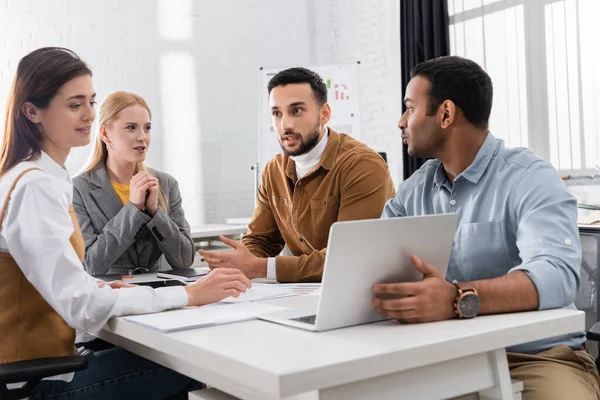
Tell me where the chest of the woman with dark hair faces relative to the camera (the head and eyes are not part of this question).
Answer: to the viewer's right

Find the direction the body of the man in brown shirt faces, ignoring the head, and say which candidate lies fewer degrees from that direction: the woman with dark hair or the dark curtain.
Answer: the woman with dark hair

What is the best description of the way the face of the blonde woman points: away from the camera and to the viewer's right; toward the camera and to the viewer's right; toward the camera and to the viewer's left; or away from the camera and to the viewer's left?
toward the camera and to the viewer's right

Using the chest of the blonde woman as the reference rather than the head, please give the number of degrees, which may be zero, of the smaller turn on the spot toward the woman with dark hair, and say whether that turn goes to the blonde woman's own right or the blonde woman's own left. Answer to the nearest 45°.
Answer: approximately 45° to the blonde woman's own right

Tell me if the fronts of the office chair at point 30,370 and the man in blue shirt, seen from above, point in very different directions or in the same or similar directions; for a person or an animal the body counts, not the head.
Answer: very different directions

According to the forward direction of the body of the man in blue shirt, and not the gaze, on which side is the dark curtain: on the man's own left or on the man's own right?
on the man's own right

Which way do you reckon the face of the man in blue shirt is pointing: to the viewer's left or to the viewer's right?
to the viewer's left

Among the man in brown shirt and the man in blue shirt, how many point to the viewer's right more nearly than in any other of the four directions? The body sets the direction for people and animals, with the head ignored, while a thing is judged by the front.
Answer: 0

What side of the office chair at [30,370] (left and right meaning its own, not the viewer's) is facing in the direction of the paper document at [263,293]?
front

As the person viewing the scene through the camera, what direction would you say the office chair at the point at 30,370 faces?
facing to the right of the viewer

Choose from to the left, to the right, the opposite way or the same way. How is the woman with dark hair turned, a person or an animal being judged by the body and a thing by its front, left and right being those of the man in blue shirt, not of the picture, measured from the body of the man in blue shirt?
the opposite way
